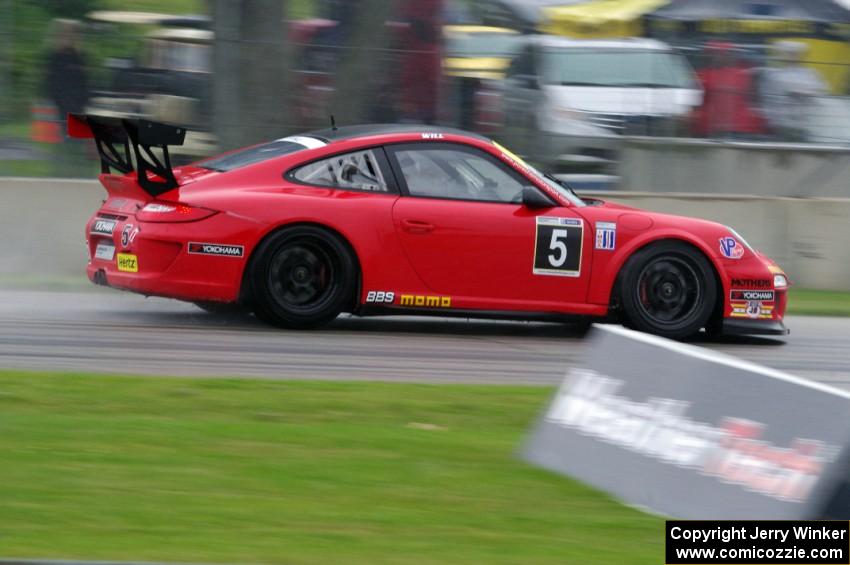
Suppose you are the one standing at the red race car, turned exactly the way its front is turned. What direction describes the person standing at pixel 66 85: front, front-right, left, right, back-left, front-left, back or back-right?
back-left

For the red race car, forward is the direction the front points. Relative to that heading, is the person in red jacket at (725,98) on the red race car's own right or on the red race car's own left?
on the red race car's own left

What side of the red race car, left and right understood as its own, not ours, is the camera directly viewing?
right

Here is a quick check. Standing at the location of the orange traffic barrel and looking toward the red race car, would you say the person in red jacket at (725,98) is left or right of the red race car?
left

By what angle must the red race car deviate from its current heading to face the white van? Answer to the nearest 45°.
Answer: approximately 90° to its left

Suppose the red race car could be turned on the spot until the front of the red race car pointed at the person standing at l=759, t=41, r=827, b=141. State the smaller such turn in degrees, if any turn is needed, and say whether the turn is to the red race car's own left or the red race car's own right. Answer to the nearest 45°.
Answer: approximately 45° to the red race car's own left

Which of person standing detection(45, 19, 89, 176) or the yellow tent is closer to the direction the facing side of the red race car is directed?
the yellow tent

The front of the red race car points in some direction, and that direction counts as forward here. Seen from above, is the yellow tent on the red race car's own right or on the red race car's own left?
on the red race car's own left
